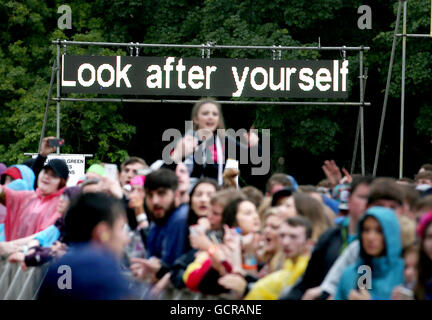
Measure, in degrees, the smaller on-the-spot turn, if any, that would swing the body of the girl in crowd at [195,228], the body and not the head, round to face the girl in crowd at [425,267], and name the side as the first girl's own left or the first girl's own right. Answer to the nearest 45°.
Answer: approximately 45° to the first girl's own left

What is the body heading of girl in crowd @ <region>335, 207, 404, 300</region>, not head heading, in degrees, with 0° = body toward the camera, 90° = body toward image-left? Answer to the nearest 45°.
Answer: approximately 45°

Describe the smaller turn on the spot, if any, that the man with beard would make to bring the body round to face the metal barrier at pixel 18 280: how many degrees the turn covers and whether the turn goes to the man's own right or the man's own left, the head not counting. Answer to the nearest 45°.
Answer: approximately 90° to the man's own right

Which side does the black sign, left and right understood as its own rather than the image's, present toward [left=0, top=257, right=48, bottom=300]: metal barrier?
front

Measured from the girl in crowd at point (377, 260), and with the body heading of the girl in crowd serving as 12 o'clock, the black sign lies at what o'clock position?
The black sign is roughly at 4 o'clock from the girl in crowd.

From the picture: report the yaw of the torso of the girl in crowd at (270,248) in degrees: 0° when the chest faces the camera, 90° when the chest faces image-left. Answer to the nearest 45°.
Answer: approximately 45°

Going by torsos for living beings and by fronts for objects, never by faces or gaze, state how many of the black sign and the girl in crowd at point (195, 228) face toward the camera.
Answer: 2

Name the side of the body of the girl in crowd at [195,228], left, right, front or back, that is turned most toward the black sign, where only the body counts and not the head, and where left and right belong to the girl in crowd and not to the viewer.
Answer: back

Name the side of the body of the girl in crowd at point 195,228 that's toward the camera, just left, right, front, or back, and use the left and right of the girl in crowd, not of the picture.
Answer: front

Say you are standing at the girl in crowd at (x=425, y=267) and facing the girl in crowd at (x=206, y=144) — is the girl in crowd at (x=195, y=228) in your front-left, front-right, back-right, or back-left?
front-left

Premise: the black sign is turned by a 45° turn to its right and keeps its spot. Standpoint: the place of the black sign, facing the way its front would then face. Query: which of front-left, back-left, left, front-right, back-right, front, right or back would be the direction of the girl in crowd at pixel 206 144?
front-left

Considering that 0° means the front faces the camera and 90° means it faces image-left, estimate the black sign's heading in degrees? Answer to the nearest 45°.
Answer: approximately 0°

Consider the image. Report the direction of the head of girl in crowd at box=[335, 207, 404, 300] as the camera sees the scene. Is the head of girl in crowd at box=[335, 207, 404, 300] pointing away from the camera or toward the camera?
toward the camera

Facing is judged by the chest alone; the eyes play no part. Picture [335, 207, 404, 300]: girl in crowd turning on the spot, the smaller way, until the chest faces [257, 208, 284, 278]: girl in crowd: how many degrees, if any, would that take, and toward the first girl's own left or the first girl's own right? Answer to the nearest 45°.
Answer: approximately 90° to the first girl's own right
